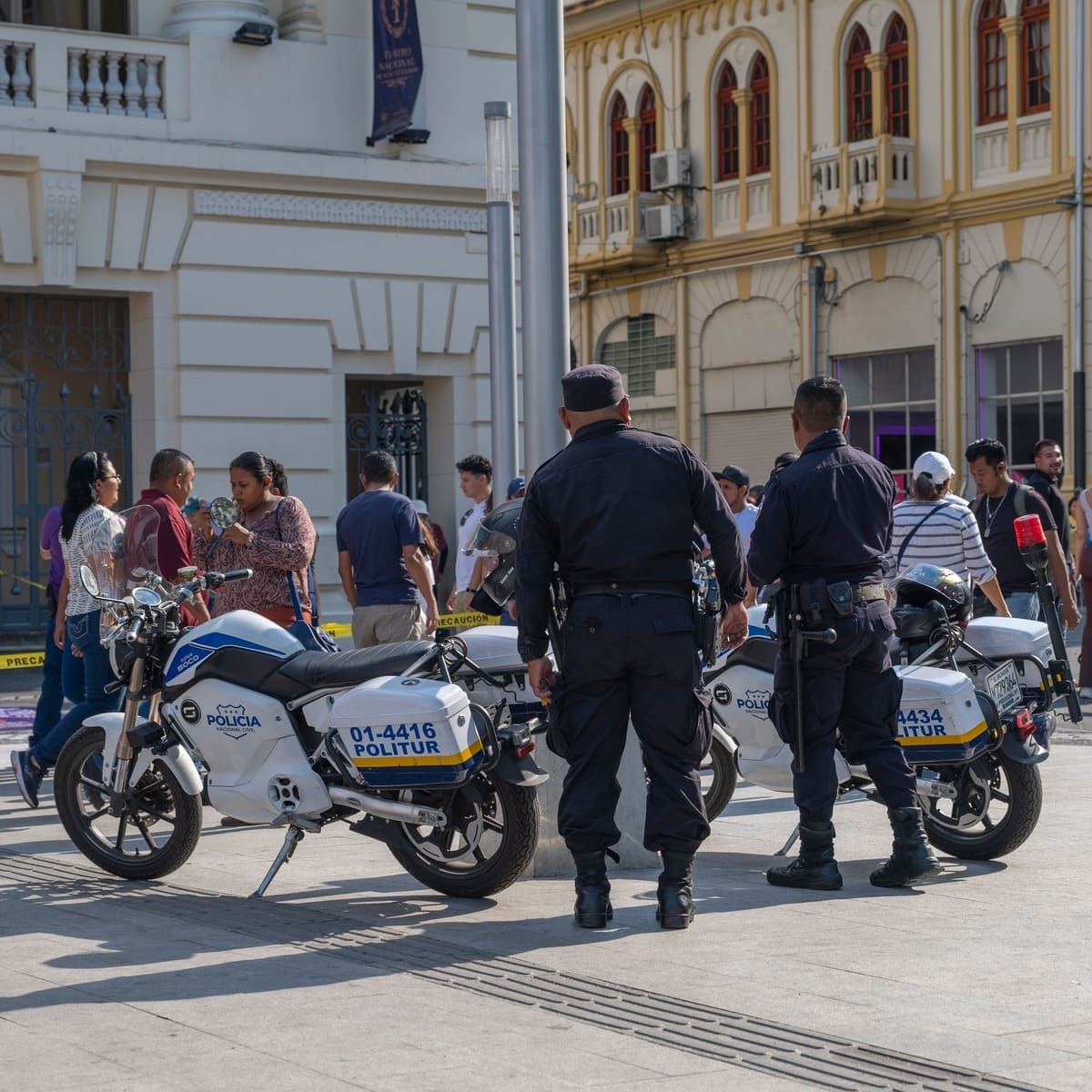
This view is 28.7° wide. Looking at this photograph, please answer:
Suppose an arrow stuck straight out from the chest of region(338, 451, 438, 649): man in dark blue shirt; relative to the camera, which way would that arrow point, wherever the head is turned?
away from the camera

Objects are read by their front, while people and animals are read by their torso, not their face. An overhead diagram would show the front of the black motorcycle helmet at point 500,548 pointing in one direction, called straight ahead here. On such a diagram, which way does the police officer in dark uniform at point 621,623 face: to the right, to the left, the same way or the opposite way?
to the right

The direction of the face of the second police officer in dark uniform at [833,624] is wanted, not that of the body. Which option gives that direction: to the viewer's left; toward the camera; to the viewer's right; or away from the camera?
away from the camera

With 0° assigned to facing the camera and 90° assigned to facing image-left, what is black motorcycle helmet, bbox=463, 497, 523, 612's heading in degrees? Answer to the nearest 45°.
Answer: approximately 90°

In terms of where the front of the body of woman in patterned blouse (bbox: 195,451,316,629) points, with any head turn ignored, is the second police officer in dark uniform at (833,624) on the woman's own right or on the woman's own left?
on the woman's own left

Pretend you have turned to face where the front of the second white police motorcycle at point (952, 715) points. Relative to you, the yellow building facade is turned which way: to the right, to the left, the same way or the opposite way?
to the left

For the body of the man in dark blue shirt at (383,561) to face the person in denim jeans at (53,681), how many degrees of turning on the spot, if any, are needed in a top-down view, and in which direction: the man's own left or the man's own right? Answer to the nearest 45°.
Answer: approximately 90° to the man's own left

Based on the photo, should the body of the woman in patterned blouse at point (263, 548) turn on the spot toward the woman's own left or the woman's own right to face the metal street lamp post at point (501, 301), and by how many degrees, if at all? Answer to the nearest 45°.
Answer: approximately 180°

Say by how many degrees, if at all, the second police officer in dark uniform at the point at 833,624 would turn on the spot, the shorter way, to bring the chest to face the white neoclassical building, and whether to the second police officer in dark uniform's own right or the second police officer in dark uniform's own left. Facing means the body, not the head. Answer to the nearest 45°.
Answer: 0° — they already face it

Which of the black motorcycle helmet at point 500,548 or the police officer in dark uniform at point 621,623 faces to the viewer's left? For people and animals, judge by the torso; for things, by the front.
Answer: the black motorcycle helmet

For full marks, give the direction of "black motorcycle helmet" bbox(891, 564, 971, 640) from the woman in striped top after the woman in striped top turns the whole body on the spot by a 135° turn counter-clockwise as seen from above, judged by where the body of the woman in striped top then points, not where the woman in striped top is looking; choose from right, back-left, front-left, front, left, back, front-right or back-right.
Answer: front-left

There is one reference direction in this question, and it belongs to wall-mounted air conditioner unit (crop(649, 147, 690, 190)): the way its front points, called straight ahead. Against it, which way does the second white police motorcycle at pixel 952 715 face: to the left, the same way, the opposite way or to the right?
to the right
